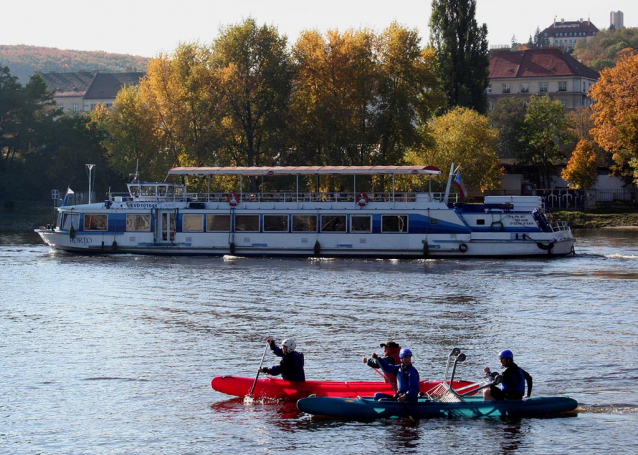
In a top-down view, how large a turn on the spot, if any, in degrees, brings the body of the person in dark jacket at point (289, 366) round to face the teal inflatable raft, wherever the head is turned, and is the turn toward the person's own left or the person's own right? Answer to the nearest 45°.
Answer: approximately 180°

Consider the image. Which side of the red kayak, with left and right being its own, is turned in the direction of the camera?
left

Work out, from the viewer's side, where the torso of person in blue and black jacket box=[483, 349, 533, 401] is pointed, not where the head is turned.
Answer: to the viewer's left

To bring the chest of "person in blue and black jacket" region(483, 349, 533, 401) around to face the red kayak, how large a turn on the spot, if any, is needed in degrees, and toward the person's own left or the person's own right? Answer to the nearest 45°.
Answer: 0° — they already face it

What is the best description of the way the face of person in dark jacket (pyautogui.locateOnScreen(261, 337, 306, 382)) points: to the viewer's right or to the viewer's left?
to the viewer's left

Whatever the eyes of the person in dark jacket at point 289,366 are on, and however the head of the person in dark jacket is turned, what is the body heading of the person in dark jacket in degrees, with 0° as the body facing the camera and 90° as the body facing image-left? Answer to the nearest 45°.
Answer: approximately 90°

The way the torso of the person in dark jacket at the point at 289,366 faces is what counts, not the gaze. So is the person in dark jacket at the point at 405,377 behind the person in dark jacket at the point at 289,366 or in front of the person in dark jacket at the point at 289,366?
behind

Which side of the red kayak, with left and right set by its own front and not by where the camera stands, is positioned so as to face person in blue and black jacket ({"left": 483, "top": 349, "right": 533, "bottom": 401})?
back
